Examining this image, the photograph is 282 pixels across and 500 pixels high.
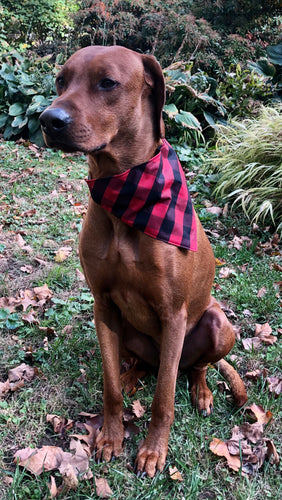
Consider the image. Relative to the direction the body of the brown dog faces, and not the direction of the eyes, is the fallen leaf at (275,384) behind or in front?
behind

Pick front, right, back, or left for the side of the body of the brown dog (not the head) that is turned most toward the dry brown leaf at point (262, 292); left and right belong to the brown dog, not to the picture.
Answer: back

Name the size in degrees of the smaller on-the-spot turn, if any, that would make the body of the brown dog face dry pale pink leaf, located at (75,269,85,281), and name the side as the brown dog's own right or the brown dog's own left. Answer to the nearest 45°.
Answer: approximately 135° to the brown dog's own right

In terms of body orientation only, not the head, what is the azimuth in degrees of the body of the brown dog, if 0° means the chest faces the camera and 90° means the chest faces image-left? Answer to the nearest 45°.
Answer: approximately 45°

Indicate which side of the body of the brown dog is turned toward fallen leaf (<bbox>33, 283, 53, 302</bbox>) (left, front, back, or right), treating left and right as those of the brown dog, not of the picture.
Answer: right
